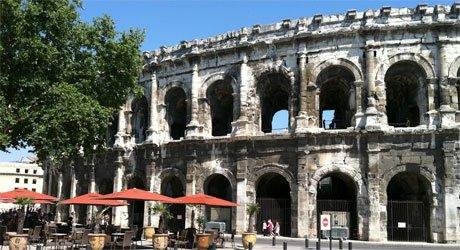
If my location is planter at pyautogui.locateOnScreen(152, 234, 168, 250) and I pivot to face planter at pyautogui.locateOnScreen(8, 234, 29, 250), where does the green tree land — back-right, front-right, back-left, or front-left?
front-right

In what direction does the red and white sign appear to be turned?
toward the camera

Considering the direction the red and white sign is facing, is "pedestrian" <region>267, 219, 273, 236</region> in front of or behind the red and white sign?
behind

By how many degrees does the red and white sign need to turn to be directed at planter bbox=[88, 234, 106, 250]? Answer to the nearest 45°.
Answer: approximately 90° to its right

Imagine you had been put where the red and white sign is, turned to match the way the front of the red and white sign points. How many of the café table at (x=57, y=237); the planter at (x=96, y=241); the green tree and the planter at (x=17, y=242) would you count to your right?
4

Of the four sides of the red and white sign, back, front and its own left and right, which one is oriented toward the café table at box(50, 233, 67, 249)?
right

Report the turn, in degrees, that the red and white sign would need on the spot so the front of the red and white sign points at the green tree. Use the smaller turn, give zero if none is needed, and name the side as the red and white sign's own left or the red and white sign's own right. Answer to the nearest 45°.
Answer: approximately 90° to the red and white sign's own right

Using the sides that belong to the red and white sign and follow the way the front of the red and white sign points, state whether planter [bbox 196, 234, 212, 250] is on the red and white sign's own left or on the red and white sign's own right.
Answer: on the red and white sign's own right

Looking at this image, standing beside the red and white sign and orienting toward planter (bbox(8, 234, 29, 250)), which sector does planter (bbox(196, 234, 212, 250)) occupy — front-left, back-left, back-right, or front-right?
front-right

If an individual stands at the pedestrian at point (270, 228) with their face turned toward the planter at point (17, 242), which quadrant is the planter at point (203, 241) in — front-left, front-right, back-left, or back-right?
front-left

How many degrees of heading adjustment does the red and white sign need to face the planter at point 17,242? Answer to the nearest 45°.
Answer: approximately 90° to its right
